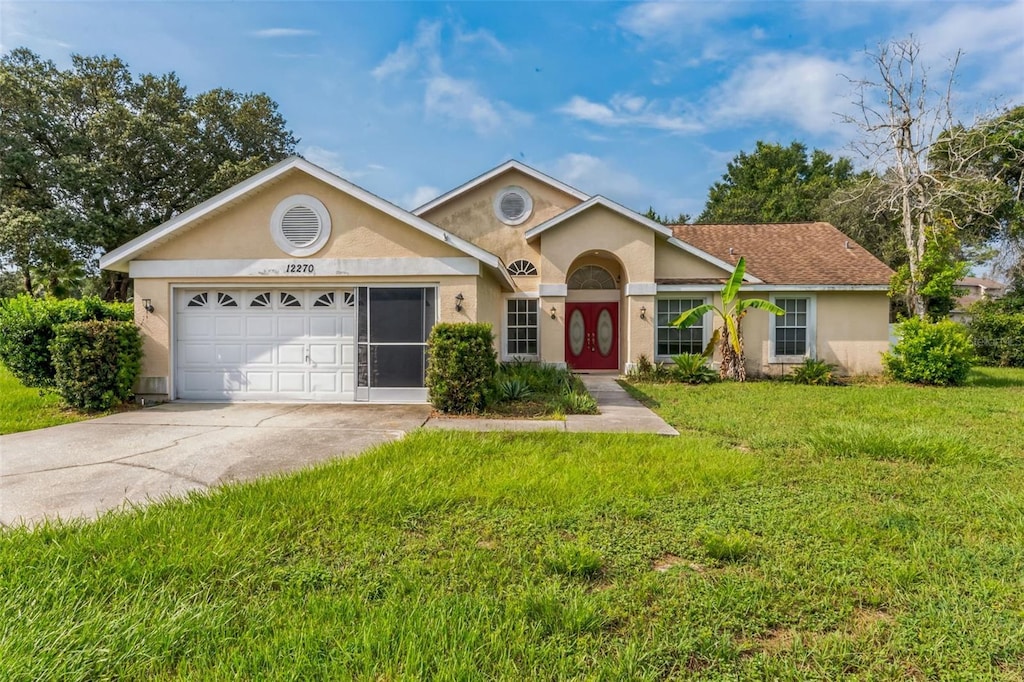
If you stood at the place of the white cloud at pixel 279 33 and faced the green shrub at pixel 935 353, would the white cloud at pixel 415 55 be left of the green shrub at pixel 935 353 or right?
left

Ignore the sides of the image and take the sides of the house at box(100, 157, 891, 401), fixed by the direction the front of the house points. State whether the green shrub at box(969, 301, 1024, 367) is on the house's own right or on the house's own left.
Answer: on the house's own left

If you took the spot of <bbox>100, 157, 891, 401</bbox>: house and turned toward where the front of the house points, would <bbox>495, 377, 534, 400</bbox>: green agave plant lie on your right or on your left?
on your left

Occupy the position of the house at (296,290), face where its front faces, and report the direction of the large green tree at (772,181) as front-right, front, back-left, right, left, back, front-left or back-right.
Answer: back-left

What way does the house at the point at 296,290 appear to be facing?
toward the camera

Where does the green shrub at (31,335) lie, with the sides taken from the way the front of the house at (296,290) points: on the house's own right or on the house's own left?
on the house's own right

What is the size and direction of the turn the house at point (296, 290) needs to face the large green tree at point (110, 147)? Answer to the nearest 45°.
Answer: approximately 135° to its right

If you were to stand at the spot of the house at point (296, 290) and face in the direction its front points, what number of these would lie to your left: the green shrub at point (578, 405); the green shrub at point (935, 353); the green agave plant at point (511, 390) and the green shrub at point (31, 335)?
3
